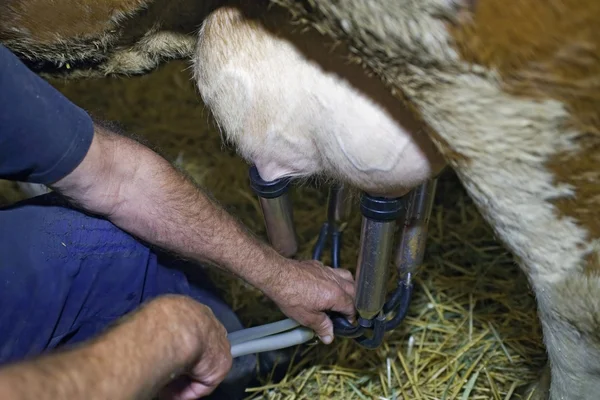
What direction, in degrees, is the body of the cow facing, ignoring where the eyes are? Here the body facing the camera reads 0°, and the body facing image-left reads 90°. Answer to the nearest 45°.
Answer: approximately 90°
